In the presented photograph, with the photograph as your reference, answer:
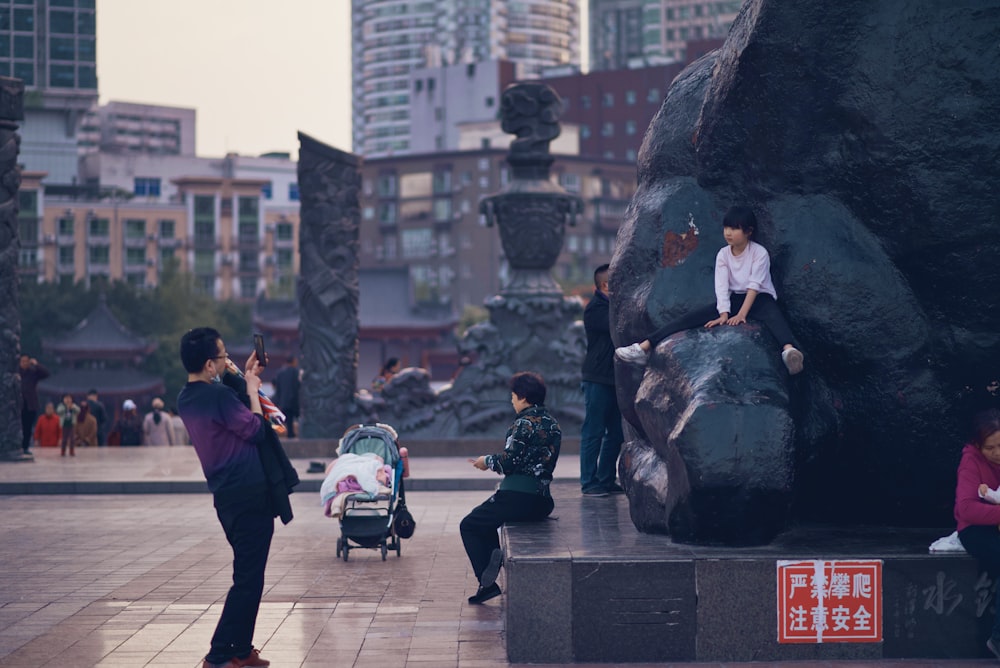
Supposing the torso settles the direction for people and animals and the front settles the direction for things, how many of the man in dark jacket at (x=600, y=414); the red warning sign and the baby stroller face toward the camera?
2

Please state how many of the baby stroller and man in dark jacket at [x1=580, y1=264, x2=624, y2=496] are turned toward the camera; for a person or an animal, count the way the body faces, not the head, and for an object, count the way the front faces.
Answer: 1

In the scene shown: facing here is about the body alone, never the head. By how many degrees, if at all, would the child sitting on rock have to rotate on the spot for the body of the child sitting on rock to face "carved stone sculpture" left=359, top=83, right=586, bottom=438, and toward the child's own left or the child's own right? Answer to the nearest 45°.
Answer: approximately 135° to the child's own right

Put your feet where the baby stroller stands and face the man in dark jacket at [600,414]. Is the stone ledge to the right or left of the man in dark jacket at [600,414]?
right

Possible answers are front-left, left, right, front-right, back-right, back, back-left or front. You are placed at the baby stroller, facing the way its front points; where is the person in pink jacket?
front-left

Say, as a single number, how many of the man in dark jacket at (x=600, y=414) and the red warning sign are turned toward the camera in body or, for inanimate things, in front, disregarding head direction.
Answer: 1

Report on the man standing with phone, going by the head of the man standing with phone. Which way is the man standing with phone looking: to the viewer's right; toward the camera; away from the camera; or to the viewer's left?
to the viewer's right

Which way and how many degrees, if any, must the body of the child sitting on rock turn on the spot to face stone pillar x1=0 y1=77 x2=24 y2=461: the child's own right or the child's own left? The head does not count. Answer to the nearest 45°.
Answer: approximately 90° to the child's own right

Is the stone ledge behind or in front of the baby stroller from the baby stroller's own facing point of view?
in front

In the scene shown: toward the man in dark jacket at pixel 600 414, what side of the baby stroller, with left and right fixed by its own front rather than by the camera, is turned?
left

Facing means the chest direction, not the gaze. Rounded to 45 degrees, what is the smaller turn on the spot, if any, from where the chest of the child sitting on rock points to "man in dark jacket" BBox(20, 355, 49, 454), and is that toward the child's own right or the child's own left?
approximately 90° to the child's own right

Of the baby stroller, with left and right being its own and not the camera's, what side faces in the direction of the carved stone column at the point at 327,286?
back
